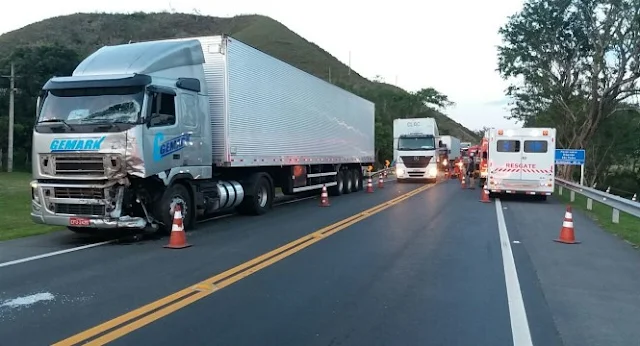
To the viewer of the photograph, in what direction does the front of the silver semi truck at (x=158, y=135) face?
facing the viewer and to the left of the viewer

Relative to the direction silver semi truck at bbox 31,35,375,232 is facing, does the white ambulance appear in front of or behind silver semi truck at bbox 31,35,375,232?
behind

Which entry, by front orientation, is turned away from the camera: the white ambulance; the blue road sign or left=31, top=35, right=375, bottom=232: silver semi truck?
the white ambulance

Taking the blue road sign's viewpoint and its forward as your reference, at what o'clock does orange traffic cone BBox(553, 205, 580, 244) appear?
The orange traffic cone is roughly at 12 o'clock from the blue road sign.

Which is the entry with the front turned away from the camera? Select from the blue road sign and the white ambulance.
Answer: the white ambulance

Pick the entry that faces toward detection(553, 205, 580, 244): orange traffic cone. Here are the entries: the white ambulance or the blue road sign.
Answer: the blue road sign

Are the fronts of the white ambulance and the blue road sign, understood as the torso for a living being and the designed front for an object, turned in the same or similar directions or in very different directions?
very different directions

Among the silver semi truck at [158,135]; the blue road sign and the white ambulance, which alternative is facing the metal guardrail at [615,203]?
the blue road sign

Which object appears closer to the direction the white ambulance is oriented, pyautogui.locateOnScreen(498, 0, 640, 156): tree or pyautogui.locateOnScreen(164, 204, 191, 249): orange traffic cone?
the tree

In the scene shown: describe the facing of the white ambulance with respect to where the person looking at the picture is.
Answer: facing away from the viewer

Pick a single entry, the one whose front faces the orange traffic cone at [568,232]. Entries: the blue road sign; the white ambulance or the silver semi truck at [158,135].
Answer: the blue road sign

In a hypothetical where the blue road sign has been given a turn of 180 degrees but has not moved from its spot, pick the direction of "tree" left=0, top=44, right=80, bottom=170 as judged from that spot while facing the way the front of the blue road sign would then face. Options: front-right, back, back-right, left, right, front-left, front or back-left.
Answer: left

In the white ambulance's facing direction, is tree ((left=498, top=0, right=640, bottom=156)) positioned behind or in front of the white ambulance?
in front

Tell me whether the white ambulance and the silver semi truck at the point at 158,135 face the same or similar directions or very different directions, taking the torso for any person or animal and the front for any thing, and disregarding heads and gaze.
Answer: very different directions
